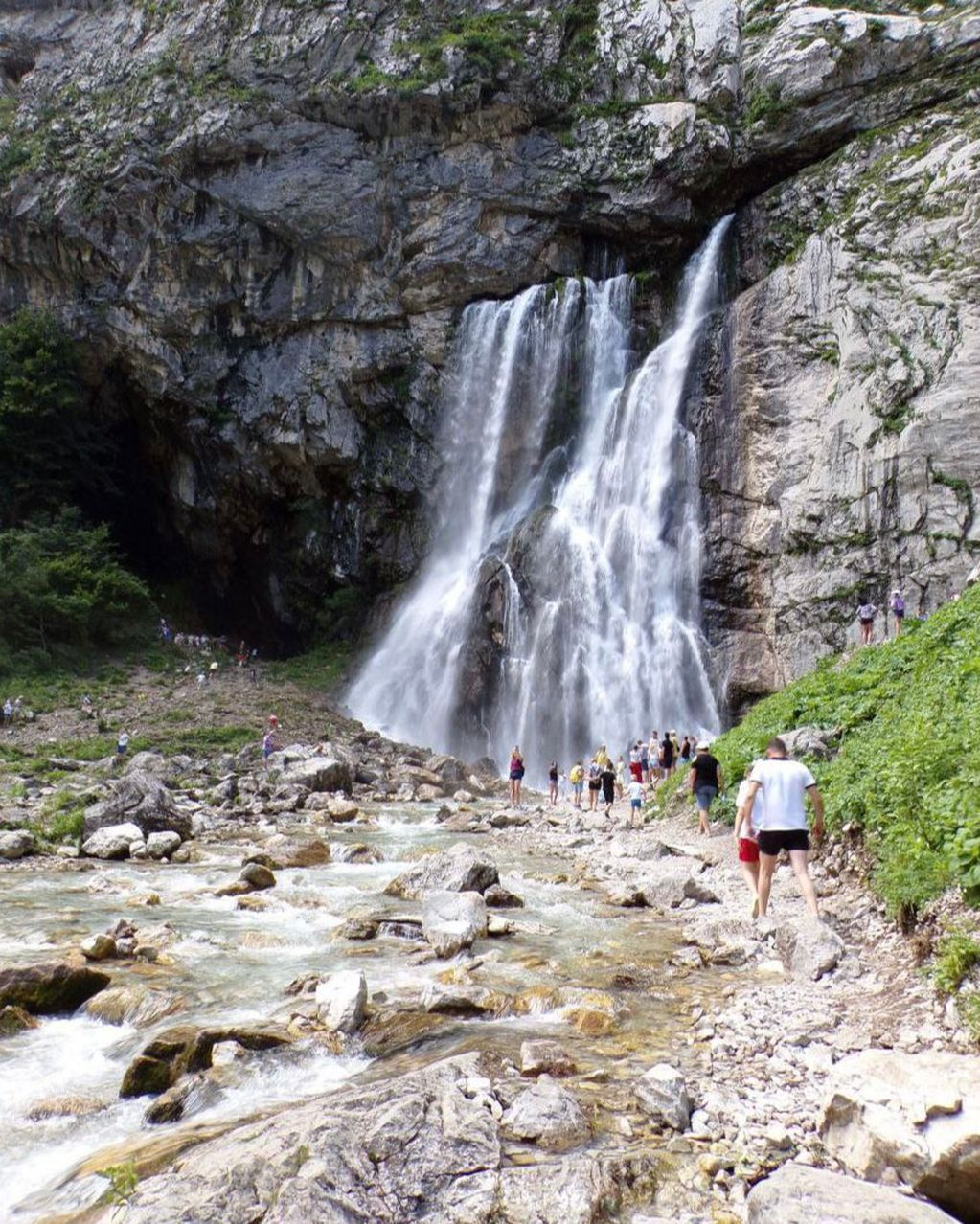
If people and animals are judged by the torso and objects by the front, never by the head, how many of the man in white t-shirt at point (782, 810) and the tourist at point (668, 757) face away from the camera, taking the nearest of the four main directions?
2

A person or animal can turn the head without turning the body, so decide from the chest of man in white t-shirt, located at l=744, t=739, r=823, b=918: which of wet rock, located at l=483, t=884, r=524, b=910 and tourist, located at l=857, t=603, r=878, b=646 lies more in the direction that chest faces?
the tourist

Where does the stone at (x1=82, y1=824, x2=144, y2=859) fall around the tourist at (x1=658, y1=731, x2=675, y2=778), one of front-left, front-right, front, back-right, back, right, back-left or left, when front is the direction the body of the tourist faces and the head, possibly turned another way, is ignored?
back-left

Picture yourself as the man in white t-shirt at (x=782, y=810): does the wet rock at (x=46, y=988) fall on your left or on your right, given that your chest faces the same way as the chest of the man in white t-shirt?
on your left

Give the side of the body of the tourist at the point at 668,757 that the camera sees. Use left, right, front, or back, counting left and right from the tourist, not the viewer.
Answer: back

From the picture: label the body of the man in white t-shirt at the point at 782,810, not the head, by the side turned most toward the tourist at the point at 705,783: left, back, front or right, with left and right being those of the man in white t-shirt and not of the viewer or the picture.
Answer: front

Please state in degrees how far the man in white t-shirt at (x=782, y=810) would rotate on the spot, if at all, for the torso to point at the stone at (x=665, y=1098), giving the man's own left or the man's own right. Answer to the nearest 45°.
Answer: approximately 180°

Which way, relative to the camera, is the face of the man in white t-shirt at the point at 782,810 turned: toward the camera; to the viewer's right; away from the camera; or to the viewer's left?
away from the camera

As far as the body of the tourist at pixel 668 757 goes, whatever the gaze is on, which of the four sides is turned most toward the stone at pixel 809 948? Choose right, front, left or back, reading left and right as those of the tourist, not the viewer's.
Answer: back

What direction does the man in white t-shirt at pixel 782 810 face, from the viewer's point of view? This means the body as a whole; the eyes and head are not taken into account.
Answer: away from the camera
